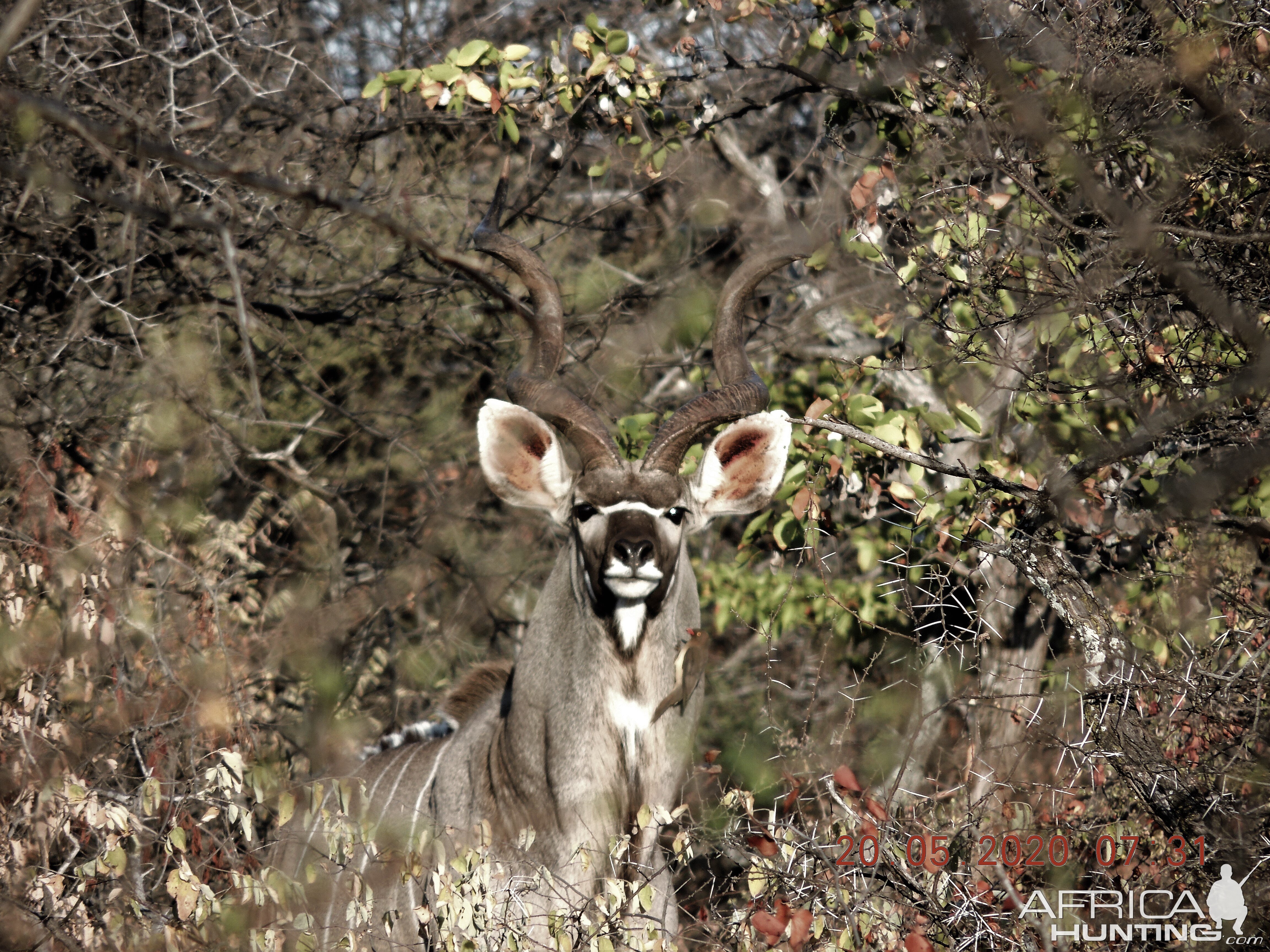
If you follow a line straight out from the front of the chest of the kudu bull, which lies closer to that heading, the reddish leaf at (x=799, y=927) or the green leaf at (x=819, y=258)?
the reddish leaf

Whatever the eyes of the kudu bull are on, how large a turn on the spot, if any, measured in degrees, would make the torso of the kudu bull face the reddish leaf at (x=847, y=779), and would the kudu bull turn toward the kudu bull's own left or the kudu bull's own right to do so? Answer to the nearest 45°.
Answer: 0° — it already faces it

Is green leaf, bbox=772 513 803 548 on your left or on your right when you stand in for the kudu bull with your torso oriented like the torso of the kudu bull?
on your left

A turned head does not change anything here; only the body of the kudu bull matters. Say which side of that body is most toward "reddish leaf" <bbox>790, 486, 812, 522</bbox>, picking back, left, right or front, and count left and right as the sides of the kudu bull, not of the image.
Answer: left

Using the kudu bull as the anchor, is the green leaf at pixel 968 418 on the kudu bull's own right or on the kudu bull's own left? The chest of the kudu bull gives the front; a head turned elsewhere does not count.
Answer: on the kudu bull's own left

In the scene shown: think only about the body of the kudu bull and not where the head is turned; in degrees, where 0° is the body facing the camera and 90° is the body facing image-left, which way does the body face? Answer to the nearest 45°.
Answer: approximately 315°

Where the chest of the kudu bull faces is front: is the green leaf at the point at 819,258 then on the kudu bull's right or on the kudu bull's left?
on the kudu bull's left
